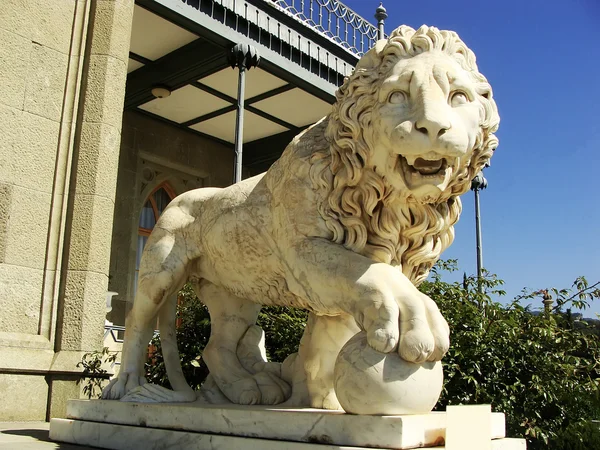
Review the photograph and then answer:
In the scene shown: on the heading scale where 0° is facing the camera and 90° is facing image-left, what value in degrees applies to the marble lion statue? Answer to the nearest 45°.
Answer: approximately 315°

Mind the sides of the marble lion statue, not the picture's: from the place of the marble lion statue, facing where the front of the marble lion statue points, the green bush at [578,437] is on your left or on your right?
on your left

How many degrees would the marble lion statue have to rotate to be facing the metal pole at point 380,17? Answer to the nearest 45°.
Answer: approximately 135° to its left
